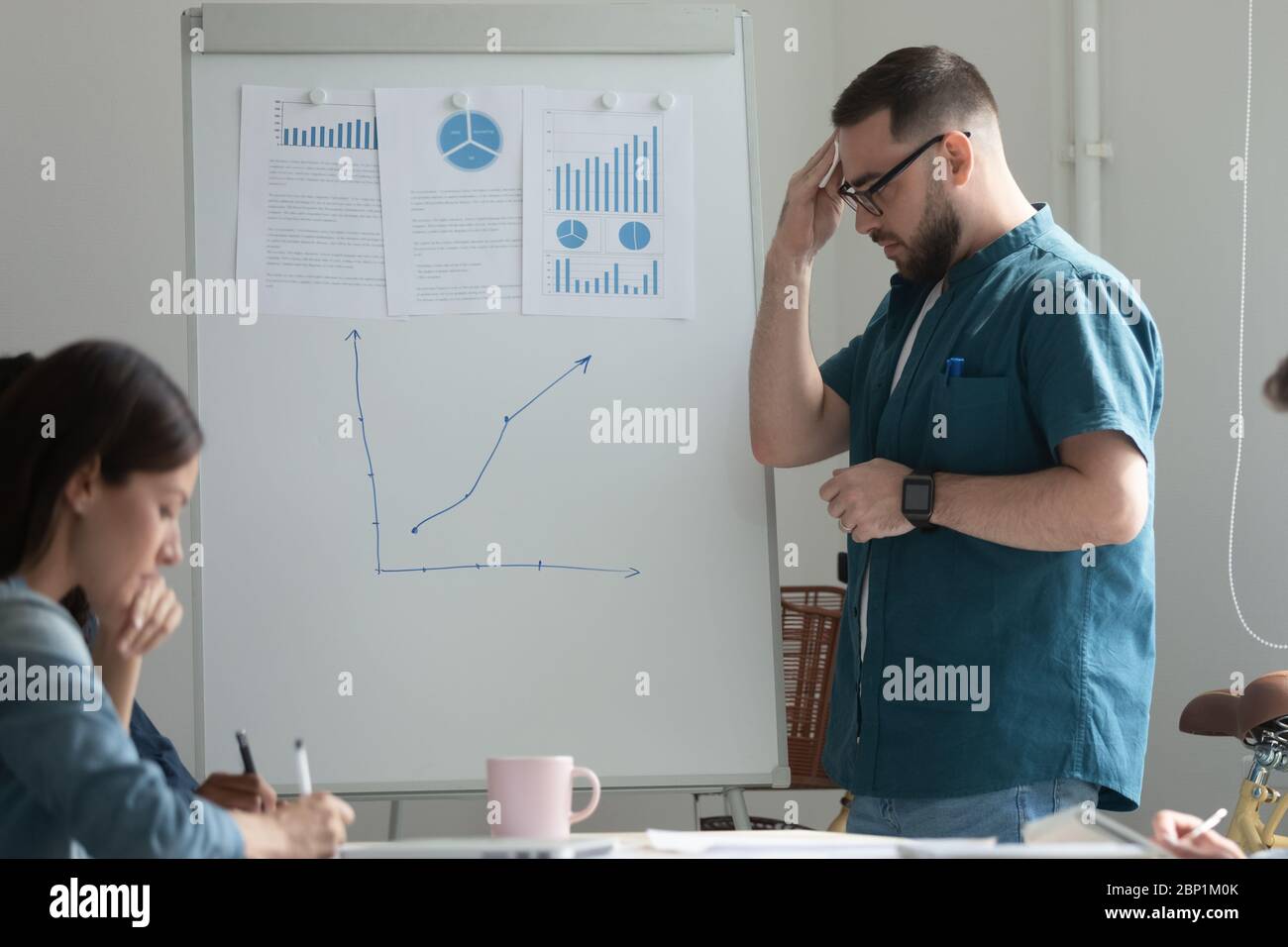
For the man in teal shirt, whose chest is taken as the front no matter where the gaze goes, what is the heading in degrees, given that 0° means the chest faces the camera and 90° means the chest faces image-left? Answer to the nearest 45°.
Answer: approximately 45°

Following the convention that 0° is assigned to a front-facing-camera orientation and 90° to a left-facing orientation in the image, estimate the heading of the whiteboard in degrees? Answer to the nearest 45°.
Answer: approximately 0°

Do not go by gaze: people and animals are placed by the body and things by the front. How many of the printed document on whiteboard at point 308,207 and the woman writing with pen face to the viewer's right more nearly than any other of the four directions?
1

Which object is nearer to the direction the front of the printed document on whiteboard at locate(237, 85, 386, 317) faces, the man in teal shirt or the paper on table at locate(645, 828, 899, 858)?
the paper on table

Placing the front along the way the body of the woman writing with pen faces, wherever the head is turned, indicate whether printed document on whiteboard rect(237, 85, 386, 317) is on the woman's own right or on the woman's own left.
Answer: on the woman's own left

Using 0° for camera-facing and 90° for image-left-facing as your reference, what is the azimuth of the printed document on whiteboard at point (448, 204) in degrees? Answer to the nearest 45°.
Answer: approximately 0°

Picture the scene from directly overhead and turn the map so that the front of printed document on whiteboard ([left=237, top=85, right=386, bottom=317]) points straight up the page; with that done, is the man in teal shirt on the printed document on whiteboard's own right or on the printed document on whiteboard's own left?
on the printed document on whiteboard's own left

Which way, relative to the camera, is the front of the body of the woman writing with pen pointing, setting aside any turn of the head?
to the viewer's right

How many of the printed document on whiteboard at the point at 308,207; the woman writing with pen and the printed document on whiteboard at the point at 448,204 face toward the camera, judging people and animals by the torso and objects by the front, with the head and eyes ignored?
2

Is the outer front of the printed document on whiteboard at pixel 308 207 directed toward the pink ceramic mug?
yes

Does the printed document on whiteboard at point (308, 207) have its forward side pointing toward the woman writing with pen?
yes
